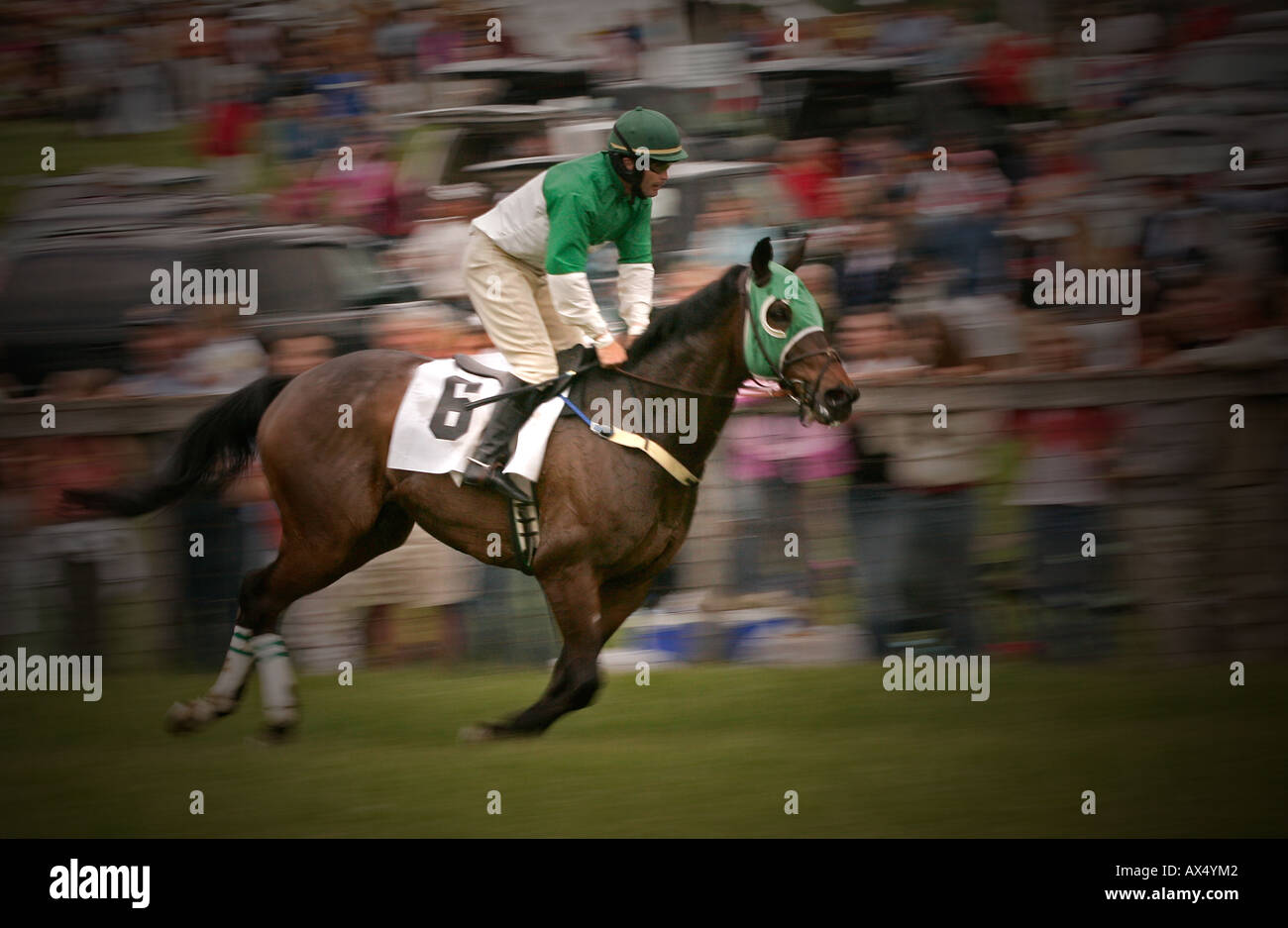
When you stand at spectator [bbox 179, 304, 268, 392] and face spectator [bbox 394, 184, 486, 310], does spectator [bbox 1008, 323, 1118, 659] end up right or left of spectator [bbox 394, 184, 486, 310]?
right

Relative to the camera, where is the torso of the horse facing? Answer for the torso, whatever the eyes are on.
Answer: to the viewer's right
